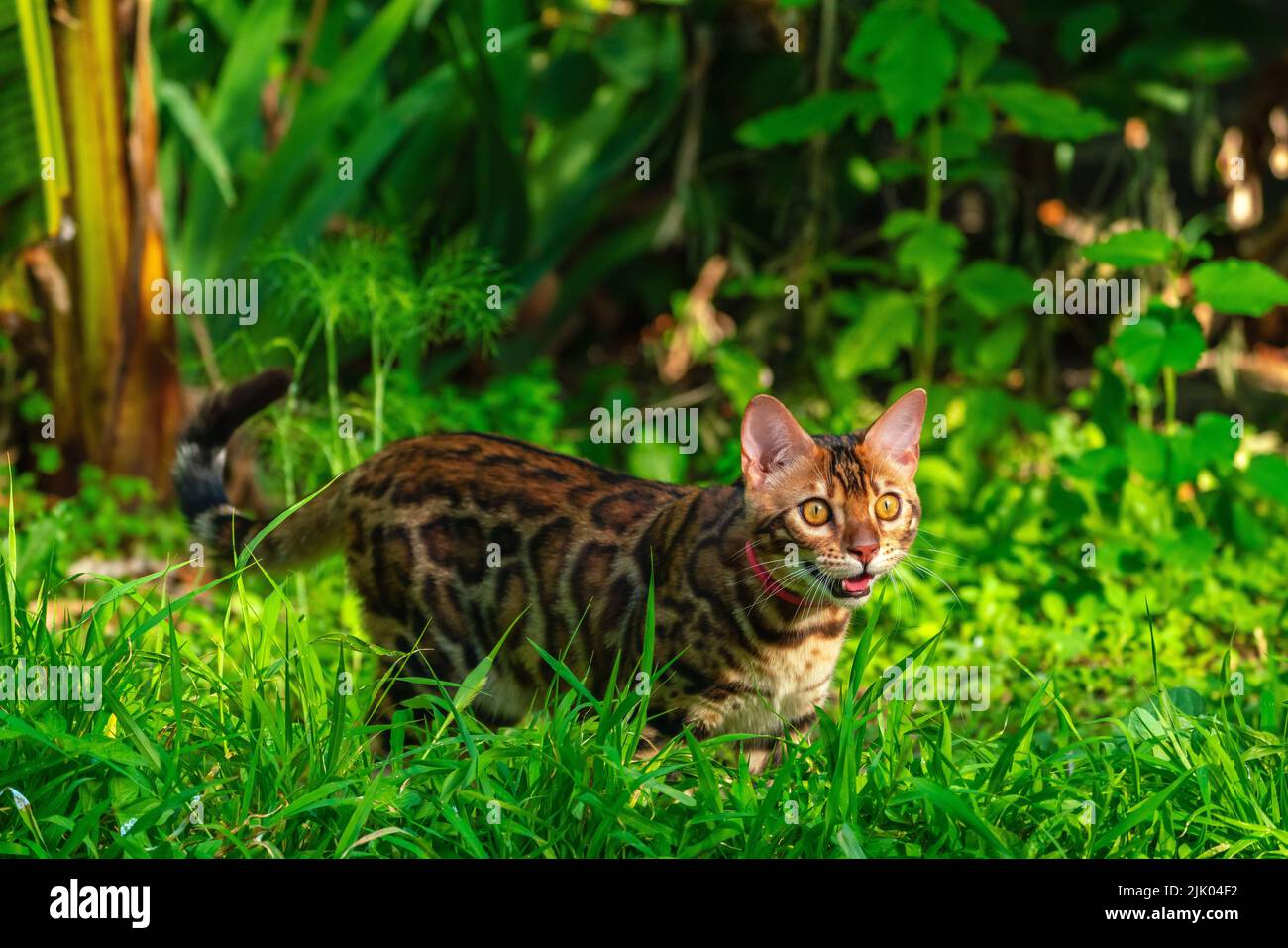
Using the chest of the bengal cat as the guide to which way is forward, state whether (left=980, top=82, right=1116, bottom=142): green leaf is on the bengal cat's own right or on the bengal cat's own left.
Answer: on the bengal cat's own left

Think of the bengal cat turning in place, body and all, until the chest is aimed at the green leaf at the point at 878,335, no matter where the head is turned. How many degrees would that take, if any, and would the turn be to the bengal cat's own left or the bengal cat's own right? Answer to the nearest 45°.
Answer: approximately 90° to the bengal cat's own left

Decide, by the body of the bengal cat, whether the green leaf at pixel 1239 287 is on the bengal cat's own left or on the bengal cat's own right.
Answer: on the bengal cat's own left

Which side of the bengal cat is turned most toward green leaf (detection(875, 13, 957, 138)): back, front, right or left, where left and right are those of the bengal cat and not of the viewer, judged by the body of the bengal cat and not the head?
left

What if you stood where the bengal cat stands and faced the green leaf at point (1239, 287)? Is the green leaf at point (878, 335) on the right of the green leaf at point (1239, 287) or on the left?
left

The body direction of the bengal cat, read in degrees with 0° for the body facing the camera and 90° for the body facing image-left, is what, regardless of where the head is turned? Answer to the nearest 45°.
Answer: approximately 315°
